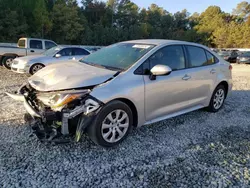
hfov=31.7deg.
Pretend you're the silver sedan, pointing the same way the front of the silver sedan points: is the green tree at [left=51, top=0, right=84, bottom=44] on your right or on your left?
on your right

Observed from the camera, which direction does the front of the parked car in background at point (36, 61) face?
facing the viewer and to the left of the viewer

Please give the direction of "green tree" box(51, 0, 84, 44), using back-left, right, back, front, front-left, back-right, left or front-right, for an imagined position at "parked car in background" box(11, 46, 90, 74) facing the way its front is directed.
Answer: back-right

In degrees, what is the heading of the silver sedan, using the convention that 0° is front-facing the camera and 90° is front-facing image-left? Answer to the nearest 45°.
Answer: approximately 45°

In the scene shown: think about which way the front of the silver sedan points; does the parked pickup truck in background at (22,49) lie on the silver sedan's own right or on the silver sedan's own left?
on the silver sedan's own right

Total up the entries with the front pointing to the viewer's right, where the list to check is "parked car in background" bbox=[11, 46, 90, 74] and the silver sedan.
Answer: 0
